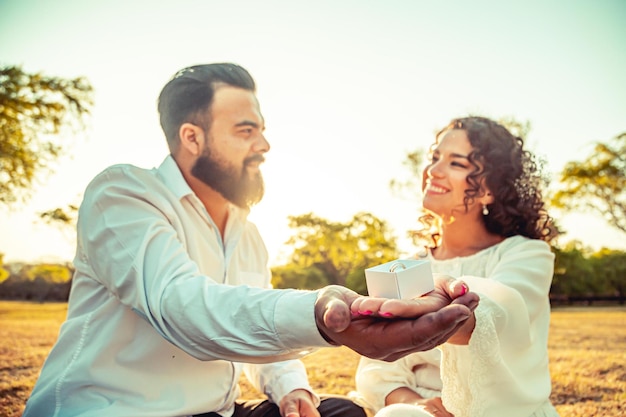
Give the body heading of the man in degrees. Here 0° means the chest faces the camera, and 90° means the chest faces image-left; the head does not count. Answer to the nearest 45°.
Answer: approximately 315°

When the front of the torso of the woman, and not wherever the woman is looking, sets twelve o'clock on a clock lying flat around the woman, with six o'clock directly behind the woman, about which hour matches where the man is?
The man is roughly at 12 o'clock from the woman.

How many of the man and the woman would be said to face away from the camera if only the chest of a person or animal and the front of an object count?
0

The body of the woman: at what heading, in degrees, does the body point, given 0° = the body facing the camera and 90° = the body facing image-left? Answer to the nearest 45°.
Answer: approximately 45°

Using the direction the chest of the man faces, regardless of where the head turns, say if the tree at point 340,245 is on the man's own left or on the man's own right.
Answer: on the man's own left

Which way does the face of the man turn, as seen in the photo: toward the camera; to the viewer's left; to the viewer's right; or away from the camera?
to the viewer's right
